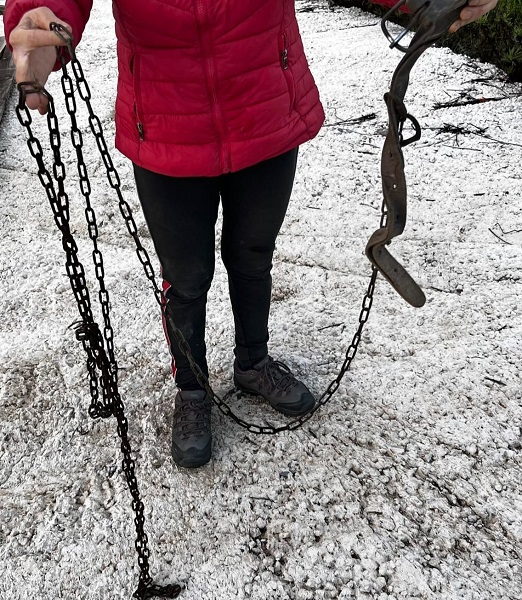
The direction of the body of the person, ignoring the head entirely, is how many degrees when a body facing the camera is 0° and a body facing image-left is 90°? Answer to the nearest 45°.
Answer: approximately 0°
